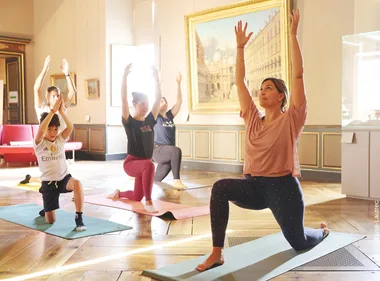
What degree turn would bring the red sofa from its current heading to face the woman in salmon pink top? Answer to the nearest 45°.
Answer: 0° — it already faces them

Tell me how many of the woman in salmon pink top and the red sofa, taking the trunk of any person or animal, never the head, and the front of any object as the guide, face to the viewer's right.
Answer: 0

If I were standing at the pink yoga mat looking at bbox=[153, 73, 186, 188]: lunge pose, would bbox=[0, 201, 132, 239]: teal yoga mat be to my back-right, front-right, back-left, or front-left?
back-left

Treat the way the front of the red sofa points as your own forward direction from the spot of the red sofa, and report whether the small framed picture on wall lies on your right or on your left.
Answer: on your left

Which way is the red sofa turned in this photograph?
toward the camera

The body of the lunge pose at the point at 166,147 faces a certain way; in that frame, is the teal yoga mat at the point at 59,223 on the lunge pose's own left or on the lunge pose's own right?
on the lunge pose's own right

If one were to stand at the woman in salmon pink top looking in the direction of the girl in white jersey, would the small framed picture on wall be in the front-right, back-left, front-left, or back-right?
front-right

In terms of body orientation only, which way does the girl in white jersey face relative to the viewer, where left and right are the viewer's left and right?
facing the viewer and to the right of the viewer

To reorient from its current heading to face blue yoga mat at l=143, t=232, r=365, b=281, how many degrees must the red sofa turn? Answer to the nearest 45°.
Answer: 0° — it already faces it
